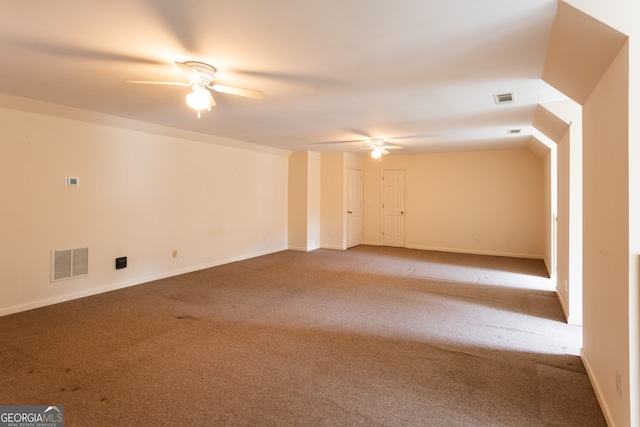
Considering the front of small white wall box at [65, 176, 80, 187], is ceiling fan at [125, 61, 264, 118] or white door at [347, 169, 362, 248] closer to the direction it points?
the ceiling fan

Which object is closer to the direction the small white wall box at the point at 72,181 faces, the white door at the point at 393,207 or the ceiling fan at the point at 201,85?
the ceiling fan

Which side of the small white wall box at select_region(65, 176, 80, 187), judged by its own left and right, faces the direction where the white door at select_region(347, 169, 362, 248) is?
left

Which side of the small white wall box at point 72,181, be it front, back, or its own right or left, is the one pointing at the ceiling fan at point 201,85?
front

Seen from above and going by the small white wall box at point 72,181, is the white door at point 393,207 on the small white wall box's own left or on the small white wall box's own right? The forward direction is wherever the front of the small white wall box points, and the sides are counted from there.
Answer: on the small white wall box's own left
